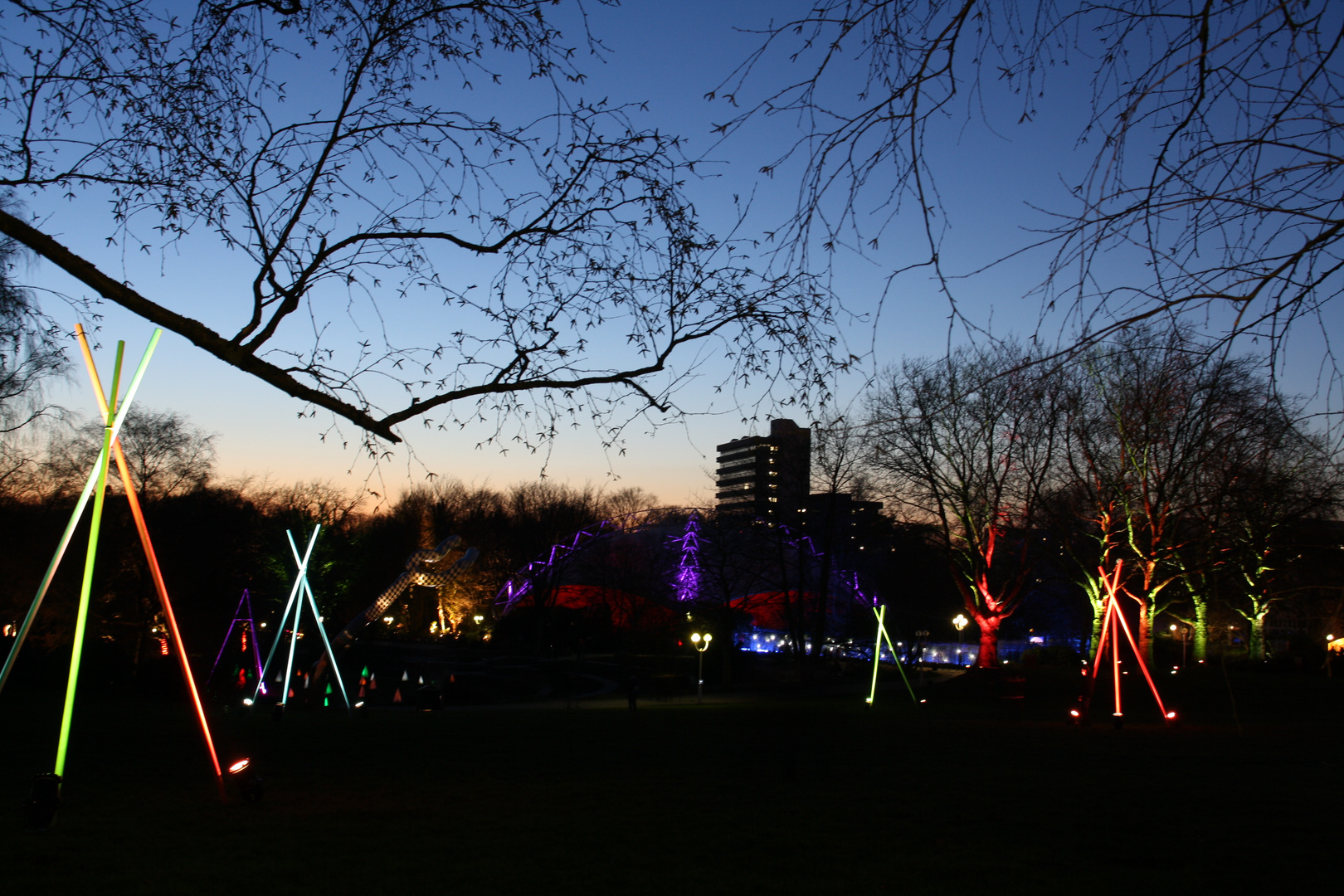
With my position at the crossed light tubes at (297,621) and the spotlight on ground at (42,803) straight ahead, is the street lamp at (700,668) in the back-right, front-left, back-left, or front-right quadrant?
back-left
